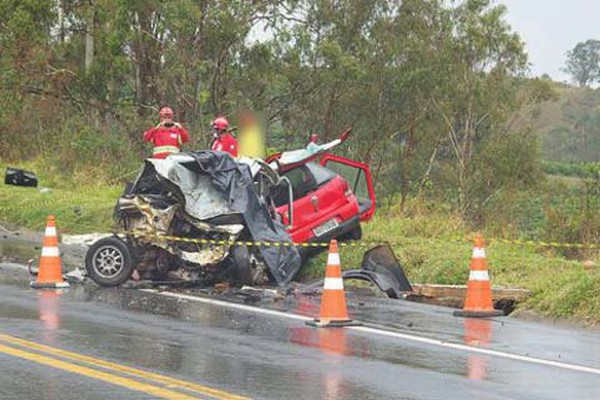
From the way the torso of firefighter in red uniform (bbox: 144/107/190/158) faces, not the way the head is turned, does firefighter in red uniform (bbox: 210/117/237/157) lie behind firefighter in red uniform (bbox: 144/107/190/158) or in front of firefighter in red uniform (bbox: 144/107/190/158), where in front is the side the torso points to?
in front

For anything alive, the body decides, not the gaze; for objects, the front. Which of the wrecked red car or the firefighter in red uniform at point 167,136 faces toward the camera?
the firefighter in red uniform

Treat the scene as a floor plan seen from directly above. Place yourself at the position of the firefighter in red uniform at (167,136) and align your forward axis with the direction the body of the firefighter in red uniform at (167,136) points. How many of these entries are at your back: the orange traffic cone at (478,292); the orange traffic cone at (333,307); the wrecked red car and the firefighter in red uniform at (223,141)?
0

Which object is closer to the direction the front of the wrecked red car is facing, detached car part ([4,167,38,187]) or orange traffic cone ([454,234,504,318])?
the detached car part

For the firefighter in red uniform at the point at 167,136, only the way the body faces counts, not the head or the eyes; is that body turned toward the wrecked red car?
yes

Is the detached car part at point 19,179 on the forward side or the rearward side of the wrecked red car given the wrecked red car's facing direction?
on the forward side

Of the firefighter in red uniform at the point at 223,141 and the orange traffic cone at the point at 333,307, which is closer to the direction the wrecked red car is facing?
the firefighter in red uniform

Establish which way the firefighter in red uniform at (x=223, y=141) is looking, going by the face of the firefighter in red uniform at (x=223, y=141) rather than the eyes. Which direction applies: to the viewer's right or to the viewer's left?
to the viewer's left

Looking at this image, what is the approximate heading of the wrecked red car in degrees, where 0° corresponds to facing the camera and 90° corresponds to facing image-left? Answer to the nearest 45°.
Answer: approximately 135°

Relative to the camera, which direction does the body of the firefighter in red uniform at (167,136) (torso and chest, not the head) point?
toward the camera

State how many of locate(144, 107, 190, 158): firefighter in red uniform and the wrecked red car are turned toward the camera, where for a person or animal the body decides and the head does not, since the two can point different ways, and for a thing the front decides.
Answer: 1

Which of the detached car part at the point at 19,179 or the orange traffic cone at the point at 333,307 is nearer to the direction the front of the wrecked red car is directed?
the detached car part

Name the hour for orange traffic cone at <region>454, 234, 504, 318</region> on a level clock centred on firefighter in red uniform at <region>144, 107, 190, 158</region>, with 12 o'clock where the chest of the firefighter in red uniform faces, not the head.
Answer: The orange traffic cone is roughly at 11 o'clock from the firefighter in red uniform.

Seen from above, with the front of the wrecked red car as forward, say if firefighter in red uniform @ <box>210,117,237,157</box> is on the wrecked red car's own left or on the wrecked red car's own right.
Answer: on the wrecked red car's own right
